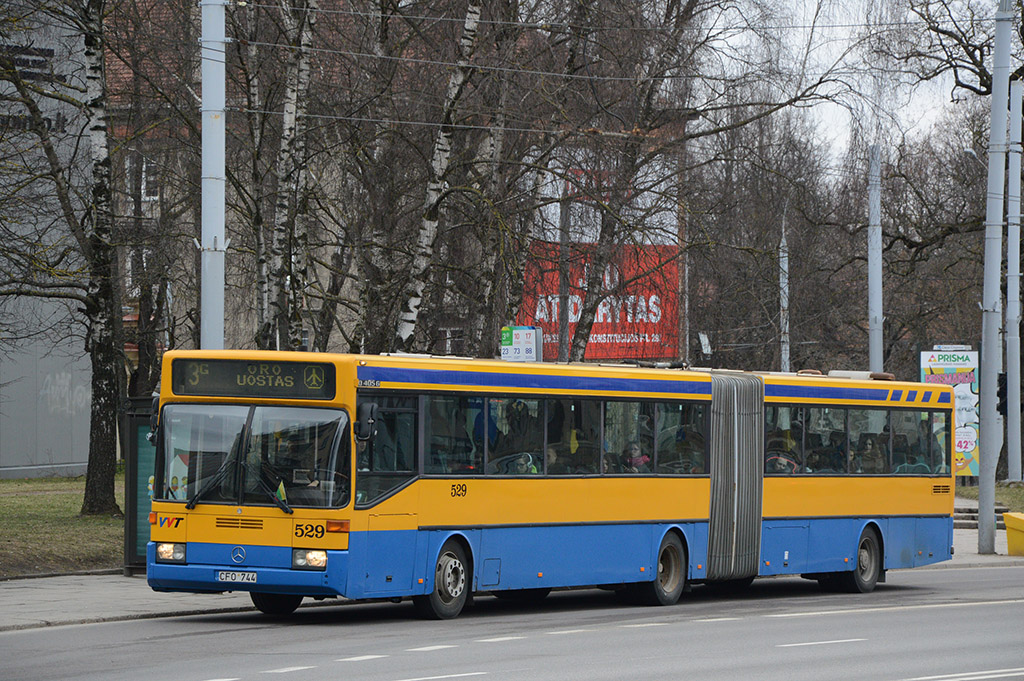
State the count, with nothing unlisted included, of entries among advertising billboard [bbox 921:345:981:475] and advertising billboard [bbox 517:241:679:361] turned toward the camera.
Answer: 2

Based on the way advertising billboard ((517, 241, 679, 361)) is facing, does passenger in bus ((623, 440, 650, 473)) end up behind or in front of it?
in front

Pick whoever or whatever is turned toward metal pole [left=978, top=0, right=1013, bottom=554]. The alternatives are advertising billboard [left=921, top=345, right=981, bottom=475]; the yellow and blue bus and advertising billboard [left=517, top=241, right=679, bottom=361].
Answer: advertising billboard [left=921, top=345, right=981, bottom=475]

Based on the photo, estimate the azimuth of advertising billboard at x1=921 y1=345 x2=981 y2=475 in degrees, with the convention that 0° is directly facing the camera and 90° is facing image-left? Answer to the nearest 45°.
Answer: approximately 0°

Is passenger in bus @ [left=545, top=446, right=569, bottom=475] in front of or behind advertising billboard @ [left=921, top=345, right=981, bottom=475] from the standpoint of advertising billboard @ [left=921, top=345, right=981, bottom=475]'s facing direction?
in front
